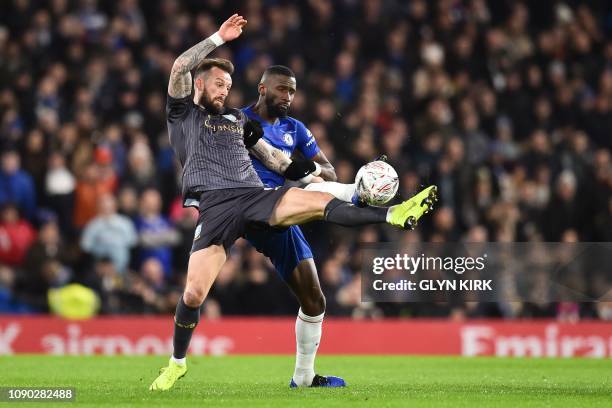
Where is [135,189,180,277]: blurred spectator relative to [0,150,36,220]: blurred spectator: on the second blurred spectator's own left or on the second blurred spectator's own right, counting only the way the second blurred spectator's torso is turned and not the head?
on the second blurred spectator's own left

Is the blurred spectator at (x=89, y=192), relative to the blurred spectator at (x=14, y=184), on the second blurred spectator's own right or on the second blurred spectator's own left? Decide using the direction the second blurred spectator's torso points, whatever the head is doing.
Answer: on the second blurred spectator's own left

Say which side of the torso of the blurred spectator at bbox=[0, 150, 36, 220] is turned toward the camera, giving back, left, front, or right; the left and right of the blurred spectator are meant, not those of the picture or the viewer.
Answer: front

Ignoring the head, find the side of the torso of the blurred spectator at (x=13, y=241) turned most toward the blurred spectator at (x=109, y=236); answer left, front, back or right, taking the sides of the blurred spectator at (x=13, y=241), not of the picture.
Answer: left

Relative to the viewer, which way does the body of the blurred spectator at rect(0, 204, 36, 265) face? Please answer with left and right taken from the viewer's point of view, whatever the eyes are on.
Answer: facing the viewer

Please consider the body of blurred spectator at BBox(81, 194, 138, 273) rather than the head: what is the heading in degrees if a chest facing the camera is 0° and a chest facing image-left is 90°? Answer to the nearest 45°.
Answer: approximately 0°

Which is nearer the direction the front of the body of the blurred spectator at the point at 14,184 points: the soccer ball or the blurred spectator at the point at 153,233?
the soccer ball

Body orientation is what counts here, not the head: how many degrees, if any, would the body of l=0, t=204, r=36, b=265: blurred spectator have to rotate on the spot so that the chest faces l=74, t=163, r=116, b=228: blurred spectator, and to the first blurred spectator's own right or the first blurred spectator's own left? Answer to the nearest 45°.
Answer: approximately 90° to the first blurred spectator's own left

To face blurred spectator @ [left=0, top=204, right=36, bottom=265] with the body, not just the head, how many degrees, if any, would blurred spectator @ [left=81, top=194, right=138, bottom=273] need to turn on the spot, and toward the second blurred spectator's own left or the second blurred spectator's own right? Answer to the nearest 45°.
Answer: approximately 90° to the second blurred spectator's own right

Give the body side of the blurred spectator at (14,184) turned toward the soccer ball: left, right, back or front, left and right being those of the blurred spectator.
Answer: front

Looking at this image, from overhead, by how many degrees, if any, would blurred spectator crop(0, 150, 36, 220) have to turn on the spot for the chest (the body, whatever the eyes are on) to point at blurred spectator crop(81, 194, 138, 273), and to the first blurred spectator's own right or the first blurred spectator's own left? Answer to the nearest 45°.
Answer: approximately 45° to the first blurred spectator's own left

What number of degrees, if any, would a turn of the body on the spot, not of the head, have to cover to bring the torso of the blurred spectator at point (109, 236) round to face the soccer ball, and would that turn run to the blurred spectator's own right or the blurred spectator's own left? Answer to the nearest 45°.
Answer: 0° — they already face it
